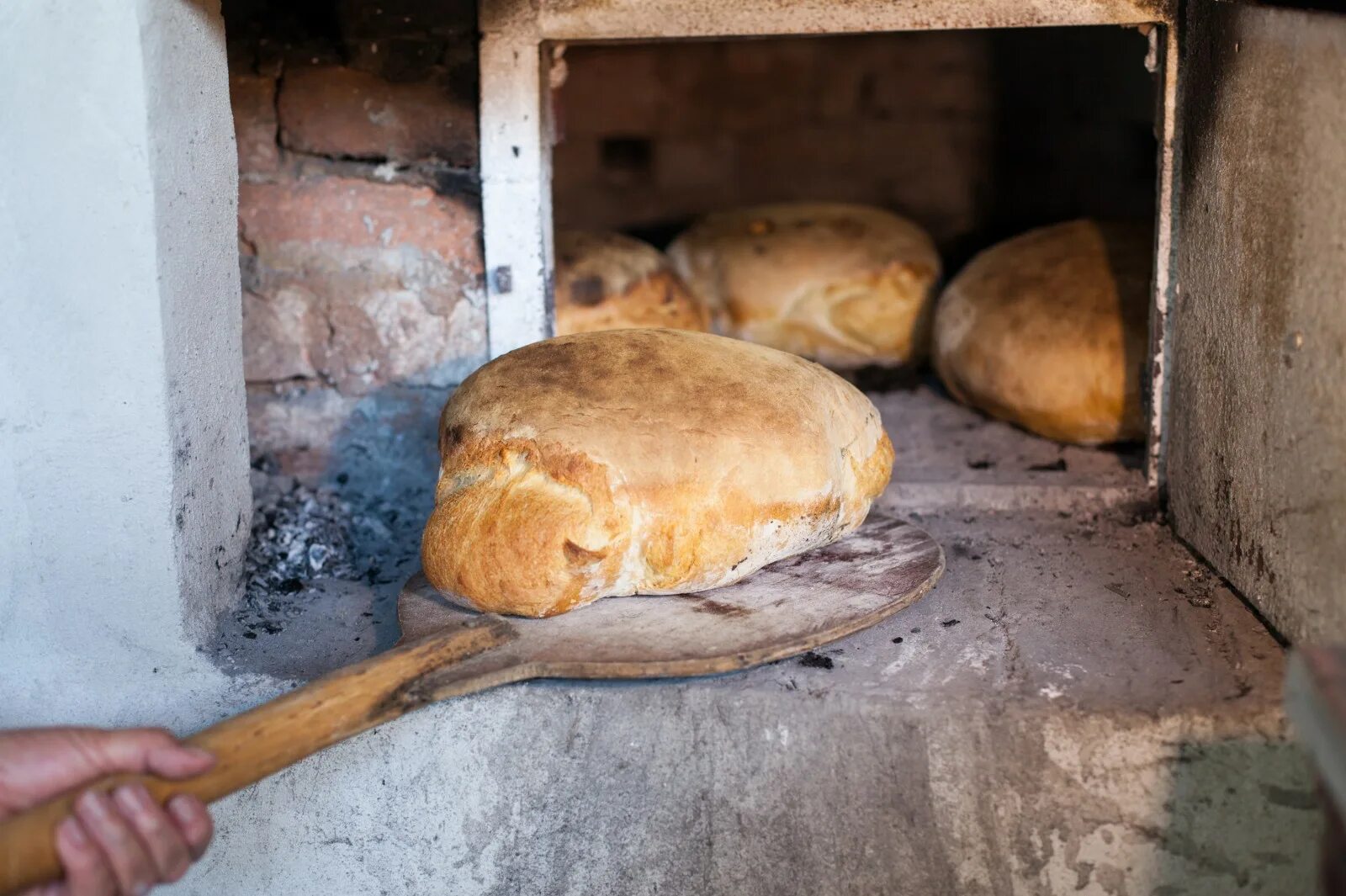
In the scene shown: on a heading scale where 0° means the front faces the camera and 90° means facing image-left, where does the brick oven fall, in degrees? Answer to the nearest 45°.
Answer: approximately 0°
